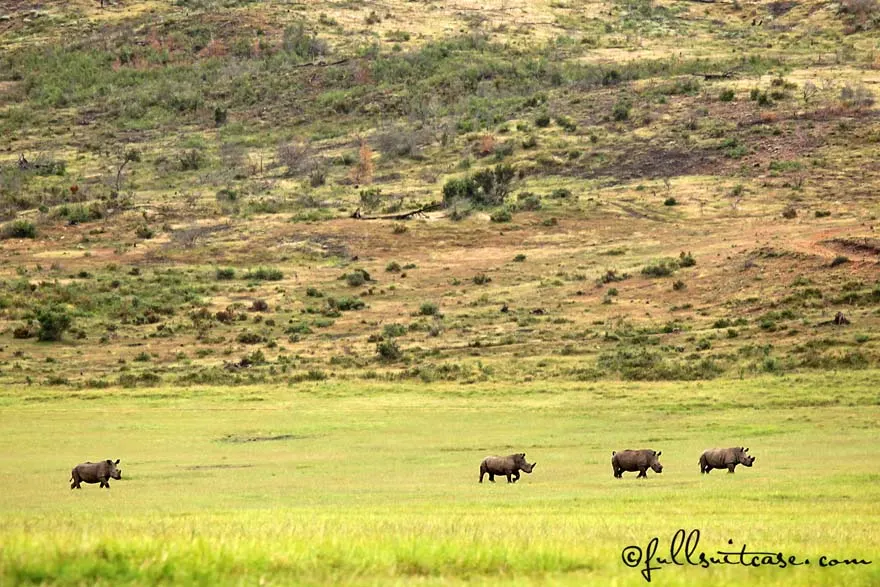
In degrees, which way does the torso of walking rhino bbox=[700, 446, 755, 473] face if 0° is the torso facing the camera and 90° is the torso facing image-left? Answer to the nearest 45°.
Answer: approximately 270°

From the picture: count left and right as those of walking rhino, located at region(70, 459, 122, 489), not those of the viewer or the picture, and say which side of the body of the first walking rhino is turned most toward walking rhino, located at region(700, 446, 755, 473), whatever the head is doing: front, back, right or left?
front

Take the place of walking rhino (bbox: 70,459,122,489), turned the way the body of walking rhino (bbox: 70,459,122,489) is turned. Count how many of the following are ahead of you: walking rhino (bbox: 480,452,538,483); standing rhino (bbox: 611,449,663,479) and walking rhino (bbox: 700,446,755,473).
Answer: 3

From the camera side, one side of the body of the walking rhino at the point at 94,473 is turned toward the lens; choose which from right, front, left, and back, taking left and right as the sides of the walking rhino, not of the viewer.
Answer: right

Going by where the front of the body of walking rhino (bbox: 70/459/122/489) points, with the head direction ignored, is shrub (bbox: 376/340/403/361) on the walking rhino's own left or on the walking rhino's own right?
on the walking rhino's own left

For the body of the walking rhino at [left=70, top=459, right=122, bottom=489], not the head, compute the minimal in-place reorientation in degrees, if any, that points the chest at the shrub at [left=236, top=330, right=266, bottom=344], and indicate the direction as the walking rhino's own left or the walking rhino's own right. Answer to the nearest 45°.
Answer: approximately 90° to the walking rhino's own left

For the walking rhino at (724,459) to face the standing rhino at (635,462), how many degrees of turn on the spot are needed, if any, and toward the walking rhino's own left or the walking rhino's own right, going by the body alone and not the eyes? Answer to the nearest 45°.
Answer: approximately 180°

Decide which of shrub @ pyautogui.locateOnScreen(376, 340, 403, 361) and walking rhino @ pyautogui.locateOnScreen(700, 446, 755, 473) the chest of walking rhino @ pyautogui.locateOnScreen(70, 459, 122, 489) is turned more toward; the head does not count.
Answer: the walking rhino @ pyautogui.locateOnScreen(700, 446, 755, 473)

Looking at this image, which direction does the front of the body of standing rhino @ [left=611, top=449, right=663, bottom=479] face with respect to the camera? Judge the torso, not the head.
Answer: to the viewer's right

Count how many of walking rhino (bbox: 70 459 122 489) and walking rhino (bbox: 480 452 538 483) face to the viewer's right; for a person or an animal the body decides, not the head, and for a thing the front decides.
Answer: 2

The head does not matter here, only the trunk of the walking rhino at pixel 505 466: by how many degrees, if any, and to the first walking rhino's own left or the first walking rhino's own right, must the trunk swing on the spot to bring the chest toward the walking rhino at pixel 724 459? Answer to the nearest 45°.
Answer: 0° — it already faces it

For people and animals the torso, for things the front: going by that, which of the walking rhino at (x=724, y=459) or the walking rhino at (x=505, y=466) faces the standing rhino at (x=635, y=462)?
the walking rhino at (x=505, y=466)

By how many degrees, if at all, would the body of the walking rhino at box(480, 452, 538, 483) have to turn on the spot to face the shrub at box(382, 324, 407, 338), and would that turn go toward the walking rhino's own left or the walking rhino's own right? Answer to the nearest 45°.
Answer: approximately 90° to the walking rhino's own left

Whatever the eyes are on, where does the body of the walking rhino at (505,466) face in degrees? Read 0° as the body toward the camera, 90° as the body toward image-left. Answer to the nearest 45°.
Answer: approximately 270°

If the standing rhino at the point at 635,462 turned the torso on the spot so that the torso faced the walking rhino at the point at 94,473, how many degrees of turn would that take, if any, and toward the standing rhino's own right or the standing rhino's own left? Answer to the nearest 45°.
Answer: approximately 180°
